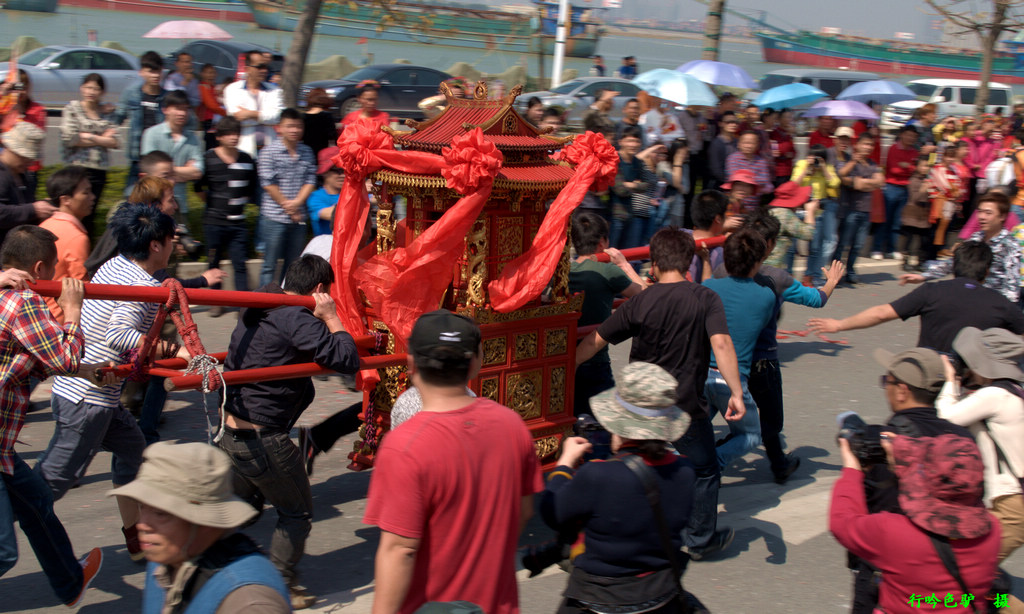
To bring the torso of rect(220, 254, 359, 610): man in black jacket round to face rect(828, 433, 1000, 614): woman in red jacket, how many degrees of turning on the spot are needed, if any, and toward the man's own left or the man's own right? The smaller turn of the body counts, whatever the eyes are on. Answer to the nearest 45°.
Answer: approximately 90° to the man's own right

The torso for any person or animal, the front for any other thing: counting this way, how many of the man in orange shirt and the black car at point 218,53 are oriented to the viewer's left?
1

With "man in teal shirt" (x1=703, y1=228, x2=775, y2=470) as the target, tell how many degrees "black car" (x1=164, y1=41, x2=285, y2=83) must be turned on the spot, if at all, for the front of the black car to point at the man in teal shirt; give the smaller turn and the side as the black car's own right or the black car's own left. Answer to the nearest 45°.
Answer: approximately 90° to the black car's own left

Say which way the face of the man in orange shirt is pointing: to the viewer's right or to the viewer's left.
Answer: to the viewer's right

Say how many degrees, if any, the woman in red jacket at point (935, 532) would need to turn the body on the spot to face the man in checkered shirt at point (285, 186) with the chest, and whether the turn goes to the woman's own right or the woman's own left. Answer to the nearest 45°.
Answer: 0° — they already face them

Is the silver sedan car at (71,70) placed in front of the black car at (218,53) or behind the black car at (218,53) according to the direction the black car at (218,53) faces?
in front

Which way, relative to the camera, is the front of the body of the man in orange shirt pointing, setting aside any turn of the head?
to the viewer's right

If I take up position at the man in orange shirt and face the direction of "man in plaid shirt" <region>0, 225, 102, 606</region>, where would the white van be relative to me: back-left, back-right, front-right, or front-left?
back-left

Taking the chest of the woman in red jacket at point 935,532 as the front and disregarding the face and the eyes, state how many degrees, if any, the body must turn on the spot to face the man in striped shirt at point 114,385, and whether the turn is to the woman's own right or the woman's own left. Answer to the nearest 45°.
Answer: approximately 45° to the woman's own left

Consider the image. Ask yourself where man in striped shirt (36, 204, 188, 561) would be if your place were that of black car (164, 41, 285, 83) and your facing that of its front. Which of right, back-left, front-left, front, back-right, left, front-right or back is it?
left

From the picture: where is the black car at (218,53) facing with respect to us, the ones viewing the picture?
facing to the left of the viewer

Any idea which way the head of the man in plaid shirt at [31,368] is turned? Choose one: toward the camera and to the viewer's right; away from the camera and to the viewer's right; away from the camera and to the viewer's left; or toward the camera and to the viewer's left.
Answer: away from the camera and to the viewer's right

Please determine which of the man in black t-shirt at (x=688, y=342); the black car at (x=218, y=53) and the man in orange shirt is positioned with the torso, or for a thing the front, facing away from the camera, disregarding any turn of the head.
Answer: the man in black t-shirt

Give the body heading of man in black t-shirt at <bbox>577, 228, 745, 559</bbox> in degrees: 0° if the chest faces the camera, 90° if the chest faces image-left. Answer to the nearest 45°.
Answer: approximately 180°

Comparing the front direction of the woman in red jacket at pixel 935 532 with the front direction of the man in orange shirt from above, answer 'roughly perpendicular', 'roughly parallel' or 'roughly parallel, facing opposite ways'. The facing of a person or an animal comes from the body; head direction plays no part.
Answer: roughly perpendicular
